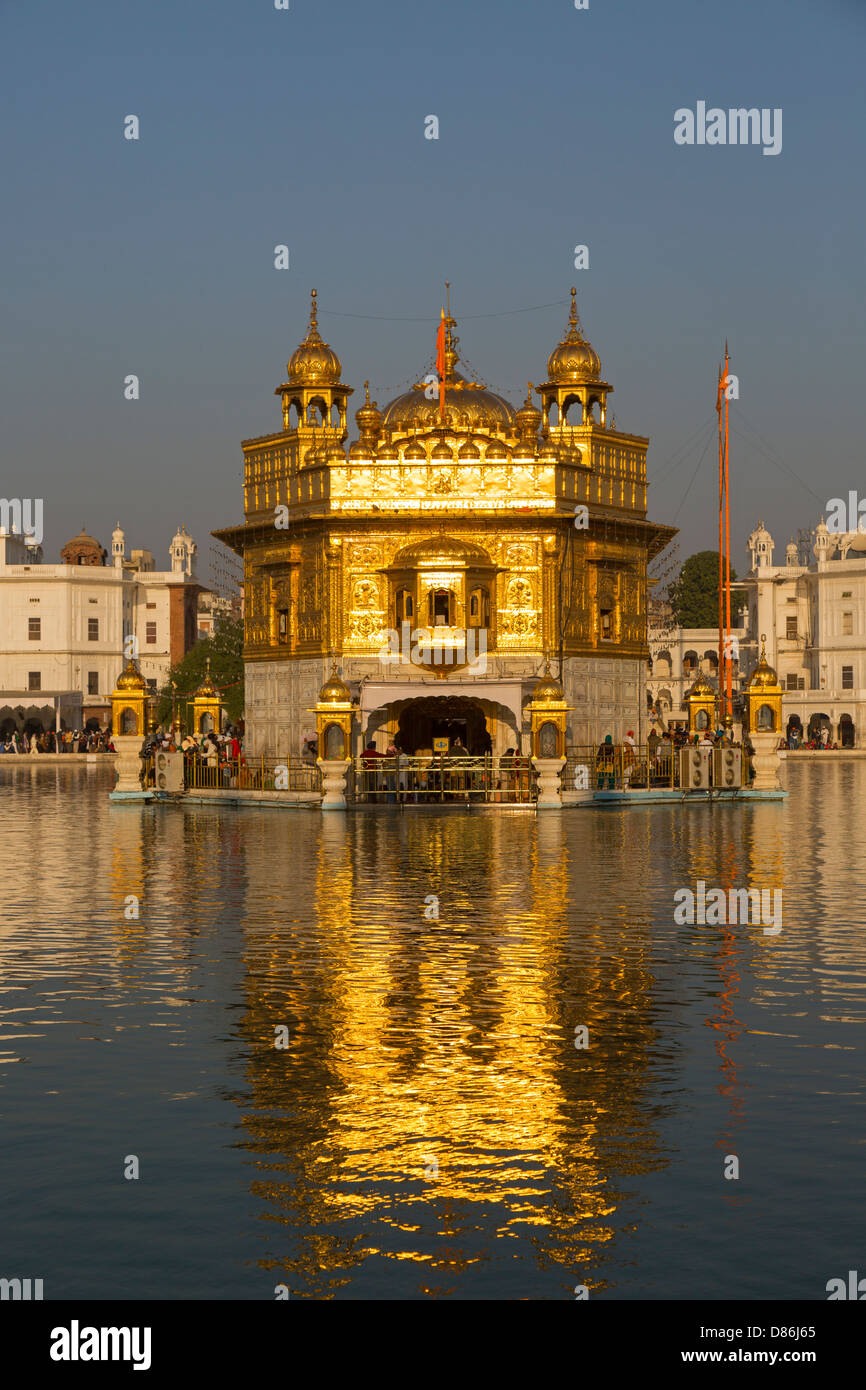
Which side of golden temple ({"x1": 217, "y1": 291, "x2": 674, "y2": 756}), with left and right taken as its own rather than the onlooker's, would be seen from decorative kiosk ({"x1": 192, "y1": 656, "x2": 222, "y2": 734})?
right

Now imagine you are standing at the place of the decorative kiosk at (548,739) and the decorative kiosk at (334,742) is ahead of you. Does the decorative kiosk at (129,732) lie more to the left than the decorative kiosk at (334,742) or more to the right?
right

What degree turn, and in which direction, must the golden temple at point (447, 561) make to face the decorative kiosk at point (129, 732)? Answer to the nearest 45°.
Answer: approximately 45° to its right

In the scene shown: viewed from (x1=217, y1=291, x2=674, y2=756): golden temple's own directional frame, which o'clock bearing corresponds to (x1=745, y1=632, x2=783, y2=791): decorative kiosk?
The decorative kiosk is roughly at 10 o'clock from the golden temple.

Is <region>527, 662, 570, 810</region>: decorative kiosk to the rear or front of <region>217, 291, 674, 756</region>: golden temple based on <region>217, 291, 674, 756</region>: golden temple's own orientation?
to the front

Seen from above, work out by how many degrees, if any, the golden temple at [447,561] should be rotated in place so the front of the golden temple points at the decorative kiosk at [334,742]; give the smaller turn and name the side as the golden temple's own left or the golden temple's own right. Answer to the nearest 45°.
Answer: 0° — it already faces it

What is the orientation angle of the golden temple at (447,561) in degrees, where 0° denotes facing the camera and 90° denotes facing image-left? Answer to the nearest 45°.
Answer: approximately 0°
